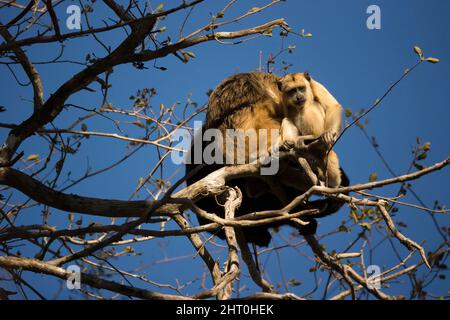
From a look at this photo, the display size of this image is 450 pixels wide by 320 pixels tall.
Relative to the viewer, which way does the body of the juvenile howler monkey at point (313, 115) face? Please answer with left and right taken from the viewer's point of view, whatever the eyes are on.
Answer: facing the viewer and to the left of the viewer
